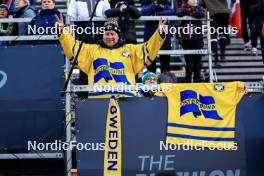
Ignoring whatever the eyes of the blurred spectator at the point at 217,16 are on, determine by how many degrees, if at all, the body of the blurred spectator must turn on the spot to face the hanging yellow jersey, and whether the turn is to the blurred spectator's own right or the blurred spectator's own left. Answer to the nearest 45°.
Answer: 0° — they already face it

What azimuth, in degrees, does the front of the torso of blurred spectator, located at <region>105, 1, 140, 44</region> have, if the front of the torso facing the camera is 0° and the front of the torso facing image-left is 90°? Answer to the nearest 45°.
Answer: approximately 0°

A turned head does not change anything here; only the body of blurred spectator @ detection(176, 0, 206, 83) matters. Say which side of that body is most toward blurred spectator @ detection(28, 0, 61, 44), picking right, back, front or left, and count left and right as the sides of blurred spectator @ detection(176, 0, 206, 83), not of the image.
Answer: right

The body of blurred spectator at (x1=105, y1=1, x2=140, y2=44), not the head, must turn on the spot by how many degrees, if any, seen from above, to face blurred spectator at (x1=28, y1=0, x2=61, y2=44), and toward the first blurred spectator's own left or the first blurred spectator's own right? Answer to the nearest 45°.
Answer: approximately 90° to the first blurred spectator's own right

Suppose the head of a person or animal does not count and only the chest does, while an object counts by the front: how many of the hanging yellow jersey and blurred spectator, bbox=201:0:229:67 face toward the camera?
2

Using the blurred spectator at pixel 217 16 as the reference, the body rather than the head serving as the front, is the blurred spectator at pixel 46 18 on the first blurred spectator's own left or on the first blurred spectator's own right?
on the first blurred spectator's own right

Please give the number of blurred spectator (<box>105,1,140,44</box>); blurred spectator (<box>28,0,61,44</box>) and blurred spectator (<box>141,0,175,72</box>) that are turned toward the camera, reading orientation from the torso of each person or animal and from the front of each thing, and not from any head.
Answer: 3
